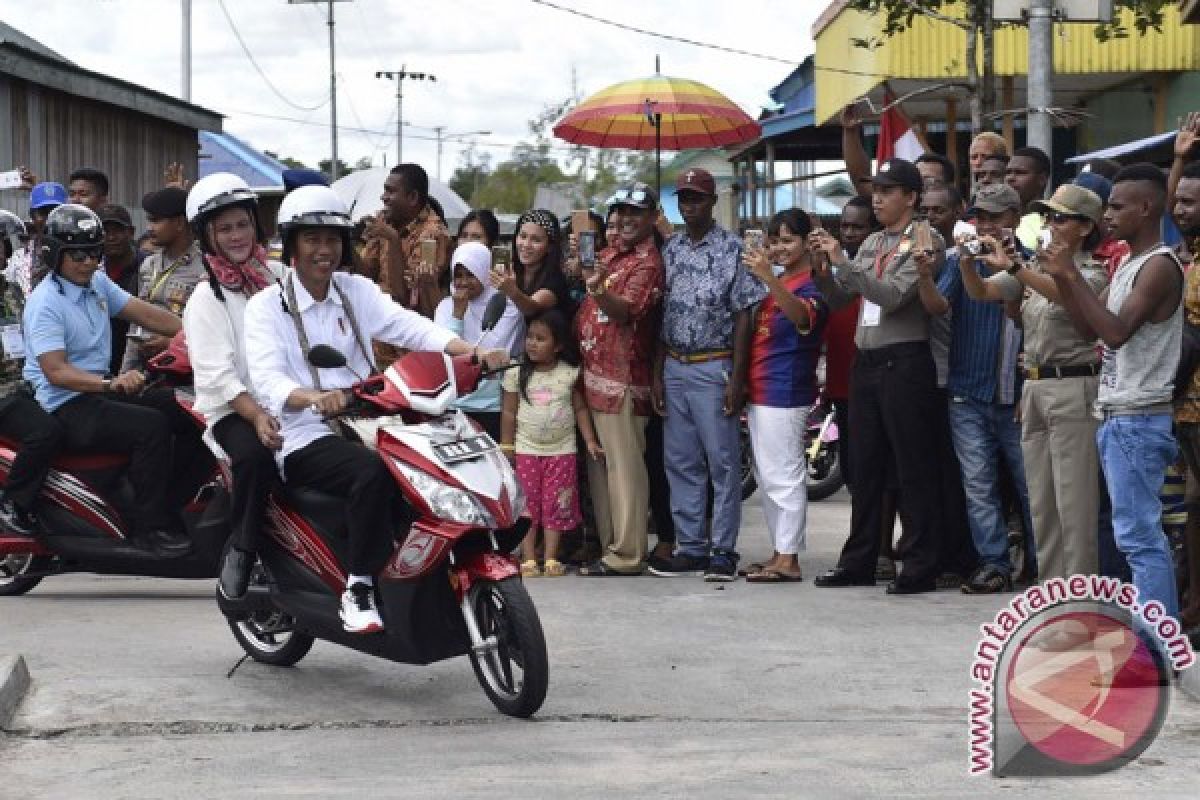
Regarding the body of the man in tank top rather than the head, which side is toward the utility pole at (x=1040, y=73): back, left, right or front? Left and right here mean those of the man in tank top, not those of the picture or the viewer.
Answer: right

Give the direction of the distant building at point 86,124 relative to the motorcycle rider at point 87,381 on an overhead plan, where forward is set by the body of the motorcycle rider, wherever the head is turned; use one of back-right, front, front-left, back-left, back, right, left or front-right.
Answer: back-left

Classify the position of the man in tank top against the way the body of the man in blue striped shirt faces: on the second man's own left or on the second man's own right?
on the second man's own left

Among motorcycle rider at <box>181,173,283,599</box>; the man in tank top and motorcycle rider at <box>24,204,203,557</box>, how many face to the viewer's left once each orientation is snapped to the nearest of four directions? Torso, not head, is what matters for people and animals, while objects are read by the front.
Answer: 1

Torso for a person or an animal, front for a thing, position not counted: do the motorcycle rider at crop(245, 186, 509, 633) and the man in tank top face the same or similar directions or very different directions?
very different directions

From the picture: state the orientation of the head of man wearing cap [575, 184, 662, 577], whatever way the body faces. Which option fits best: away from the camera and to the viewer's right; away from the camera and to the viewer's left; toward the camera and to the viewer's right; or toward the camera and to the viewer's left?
toward the camera and to the viewer's left

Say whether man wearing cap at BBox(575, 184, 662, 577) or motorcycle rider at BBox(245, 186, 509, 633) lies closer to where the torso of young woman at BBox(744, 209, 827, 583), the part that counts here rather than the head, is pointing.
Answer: the motorcycle rider

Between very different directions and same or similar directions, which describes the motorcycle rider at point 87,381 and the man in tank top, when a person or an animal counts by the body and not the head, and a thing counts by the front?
very different directions
